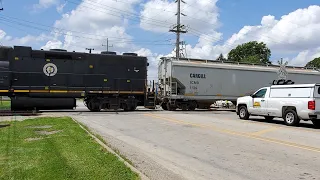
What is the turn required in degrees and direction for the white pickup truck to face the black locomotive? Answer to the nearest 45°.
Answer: approximately 45° to its left

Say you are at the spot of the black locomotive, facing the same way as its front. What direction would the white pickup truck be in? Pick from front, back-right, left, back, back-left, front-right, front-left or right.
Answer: back-left

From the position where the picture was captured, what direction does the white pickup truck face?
facing away from the viewer and to the left of the viewer

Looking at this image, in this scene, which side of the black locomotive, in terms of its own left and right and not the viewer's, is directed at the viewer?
left
